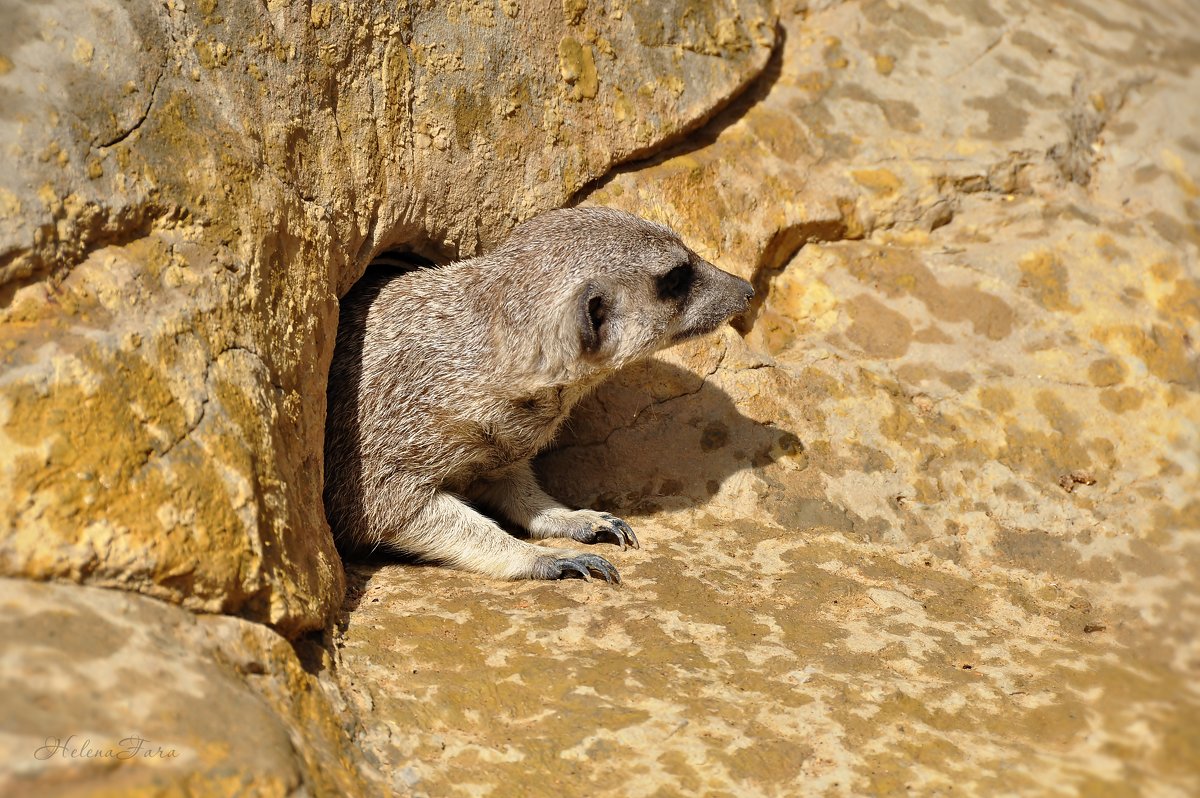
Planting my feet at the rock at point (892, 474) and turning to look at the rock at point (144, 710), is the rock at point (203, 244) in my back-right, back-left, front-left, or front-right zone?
front-right

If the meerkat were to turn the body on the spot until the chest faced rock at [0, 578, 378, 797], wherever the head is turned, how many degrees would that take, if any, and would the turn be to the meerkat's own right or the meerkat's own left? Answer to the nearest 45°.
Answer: approximately 90° to the meerkat's own right

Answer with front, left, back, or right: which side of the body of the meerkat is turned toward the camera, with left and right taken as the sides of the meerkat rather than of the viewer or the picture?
right
